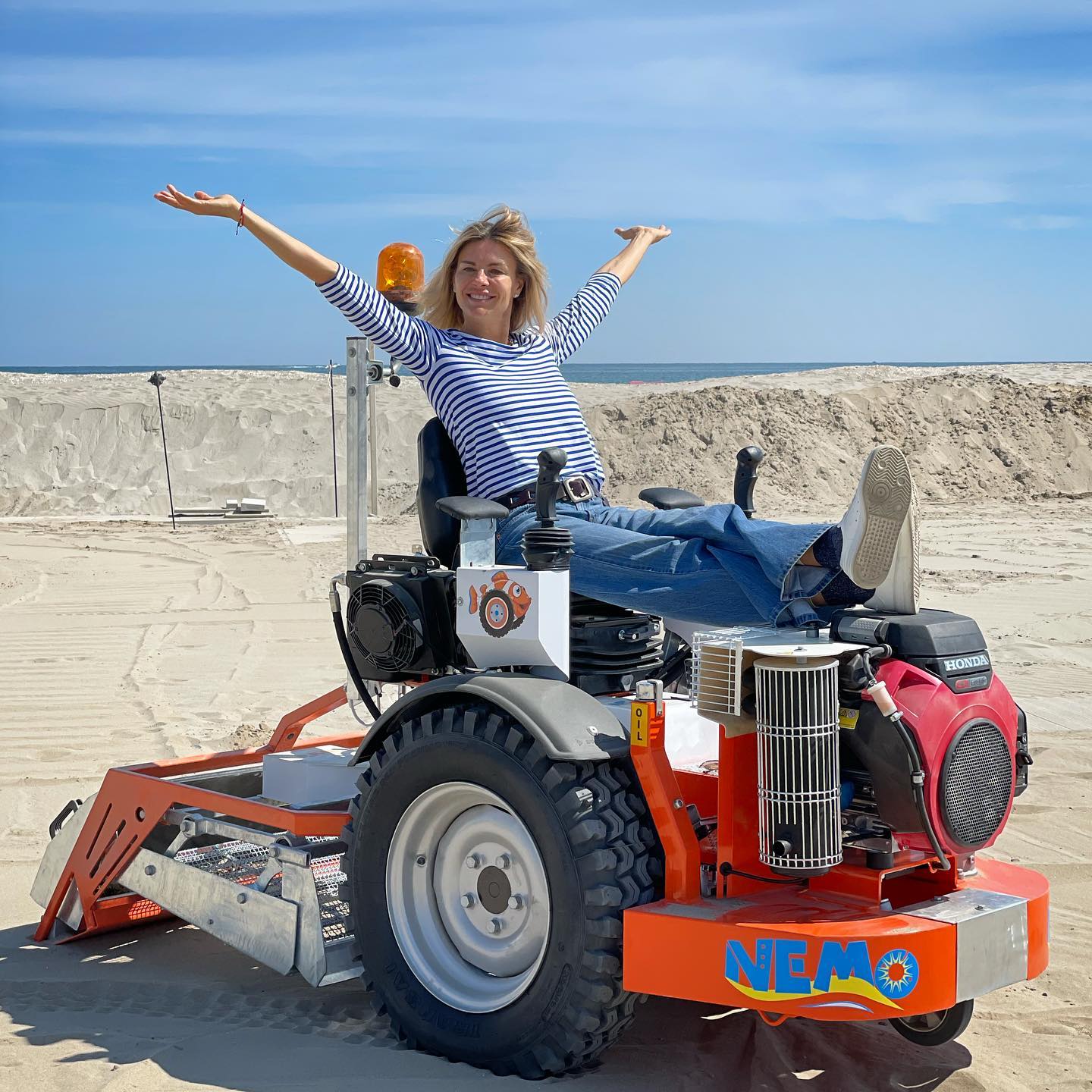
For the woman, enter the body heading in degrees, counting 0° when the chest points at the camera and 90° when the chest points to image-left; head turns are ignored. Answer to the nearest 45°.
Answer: approximately 315°
